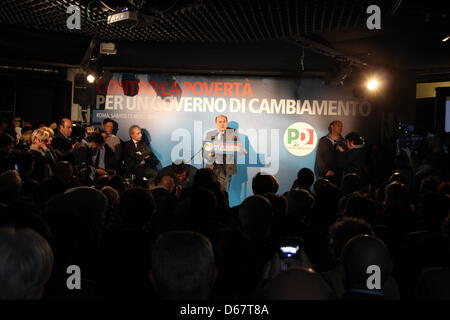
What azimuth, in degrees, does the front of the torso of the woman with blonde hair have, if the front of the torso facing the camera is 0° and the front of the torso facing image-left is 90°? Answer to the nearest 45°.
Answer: approximately 270°

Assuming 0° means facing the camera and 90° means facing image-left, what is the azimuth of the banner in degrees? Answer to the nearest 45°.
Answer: approximately 0°

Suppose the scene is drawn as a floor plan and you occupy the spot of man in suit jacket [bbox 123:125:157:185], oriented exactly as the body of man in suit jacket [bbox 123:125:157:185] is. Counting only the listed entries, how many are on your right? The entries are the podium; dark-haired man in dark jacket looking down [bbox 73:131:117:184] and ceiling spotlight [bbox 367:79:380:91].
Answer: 1

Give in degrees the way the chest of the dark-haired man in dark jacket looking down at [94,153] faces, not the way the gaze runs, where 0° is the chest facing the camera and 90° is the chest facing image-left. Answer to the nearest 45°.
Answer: approximately 315°

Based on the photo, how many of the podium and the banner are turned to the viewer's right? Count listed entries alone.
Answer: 0

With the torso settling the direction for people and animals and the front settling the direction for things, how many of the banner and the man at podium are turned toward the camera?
2

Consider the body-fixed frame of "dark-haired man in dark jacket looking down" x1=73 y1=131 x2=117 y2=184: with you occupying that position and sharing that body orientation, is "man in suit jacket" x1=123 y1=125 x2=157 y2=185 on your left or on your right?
on your left

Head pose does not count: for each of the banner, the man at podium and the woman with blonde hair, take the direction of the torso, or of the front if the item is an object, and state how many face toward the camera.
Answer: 2

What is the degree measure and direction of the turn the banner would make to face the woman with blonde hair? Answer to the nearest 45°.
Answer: approximately 45° to its right

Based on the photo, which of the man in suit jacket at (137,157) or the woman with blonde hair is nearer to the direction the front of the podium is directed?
the woman with blonde hair
